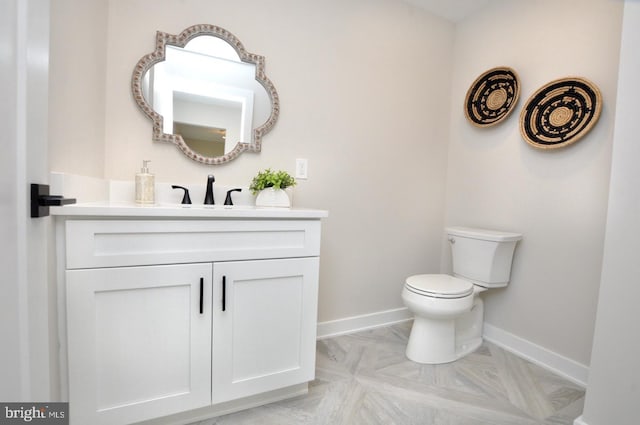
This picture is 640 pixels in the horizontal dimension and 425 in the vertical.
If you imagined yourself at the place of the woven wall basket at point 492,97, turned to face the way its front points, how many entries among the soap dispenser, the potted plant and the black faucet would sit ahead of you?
3

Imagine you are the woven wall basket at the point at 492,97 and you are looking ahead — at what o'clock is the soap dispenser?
The soap dispenser is roughly at 12 o'clock from the woven wall basket.

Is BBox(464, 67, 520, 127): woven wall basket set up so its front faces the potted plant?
yes

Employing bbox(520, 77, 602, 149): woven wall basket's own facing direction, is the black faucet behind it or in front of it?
in front

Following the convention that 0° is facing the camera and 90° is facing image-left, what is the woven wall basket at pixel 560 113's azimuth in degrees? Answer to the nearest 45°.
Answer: approximately 45°

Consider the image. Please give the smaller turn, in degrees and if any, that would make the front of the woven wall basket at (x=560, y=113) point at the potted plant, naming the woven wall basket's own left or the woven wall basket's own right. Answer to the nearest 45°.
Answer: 0° — it already faces it

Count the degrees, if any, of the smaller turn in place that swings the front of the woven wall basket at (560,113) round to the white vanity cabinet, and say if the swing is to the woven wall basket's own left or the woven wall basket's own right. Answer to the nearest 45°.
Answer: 0° — it already faces it

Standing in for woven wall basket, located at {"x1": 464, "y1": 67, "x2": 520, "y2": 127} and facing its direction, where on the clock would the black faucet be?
The black faucet is roughly at 12 o'clock from the woven wall basket.
